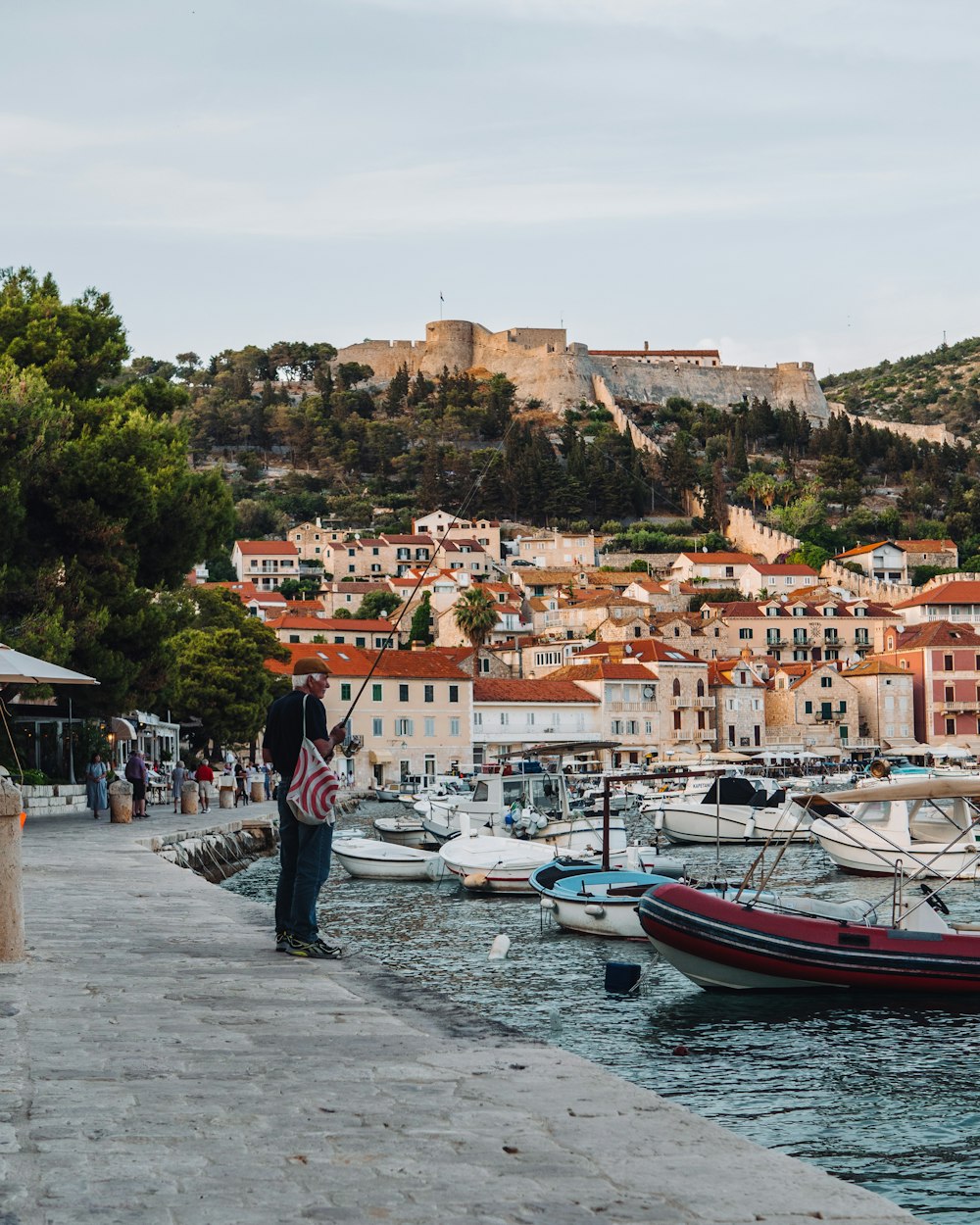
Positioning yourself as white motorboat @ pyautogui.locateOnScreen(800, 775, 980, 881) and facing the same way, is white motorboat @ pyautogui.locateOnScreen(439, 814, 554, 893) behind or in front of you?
in front

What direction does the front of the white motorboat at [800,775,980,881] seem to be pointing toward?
to the viewer's left

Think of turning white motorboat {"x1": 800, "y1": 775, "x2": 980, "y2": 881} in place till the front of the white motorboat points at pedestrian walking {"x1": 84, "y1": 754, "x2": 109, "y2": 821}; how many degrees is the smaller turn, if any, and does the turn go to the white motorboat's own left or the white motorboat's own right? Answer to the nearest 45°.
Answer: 0° — it already faces them

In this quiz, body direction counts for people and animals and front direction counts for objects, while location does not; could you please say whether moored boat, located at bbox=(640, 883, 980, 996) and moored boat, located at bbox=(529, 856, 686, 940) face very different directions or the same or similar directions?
same or similar directions

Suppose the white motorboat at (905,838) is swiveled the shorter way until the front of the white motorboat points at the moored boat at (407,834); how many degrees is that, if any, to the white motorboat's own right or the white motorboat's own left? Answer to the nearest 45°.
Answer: approximately 45° to the white motorboat's own right

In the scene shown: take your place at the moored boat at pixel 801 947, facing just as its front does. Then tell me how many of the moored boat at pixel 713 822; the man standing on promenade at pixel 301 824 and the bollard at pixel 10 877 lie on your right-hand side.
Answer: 1

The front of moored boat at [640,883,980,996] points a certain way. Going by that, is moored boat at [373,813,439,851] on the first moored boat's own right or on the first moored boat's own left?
on the first moored boat's own right

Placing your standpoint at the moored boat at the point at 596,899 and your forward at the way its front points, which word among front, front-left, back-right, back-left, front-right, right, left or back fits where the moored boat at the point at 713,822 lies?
right

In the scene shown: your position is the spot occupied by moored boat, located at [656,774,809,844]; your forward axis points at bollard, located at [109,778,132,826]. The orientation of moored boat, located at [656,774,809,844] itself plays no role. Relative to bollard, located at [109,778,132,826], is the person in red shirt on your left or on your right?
right

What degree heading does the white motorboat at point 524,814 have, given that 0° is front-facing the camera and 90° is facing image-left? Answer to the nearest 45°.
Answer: approximately 90°

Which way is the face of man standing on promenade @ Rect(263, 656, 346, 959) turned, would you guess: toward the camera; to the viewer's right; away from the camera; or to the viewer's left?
to the viewer's right

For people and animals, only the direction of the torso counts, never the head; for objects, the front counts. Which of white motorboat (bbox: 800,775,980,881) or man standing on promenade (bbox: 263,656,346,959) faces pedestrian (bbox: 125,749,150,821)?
the white motorboat

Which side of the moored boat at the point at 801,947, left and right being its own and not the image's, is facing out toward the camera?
left

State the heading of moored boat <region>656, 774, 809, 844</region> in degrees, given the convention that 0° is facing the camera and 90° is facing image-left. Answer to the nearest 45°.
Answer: approximately 90°
